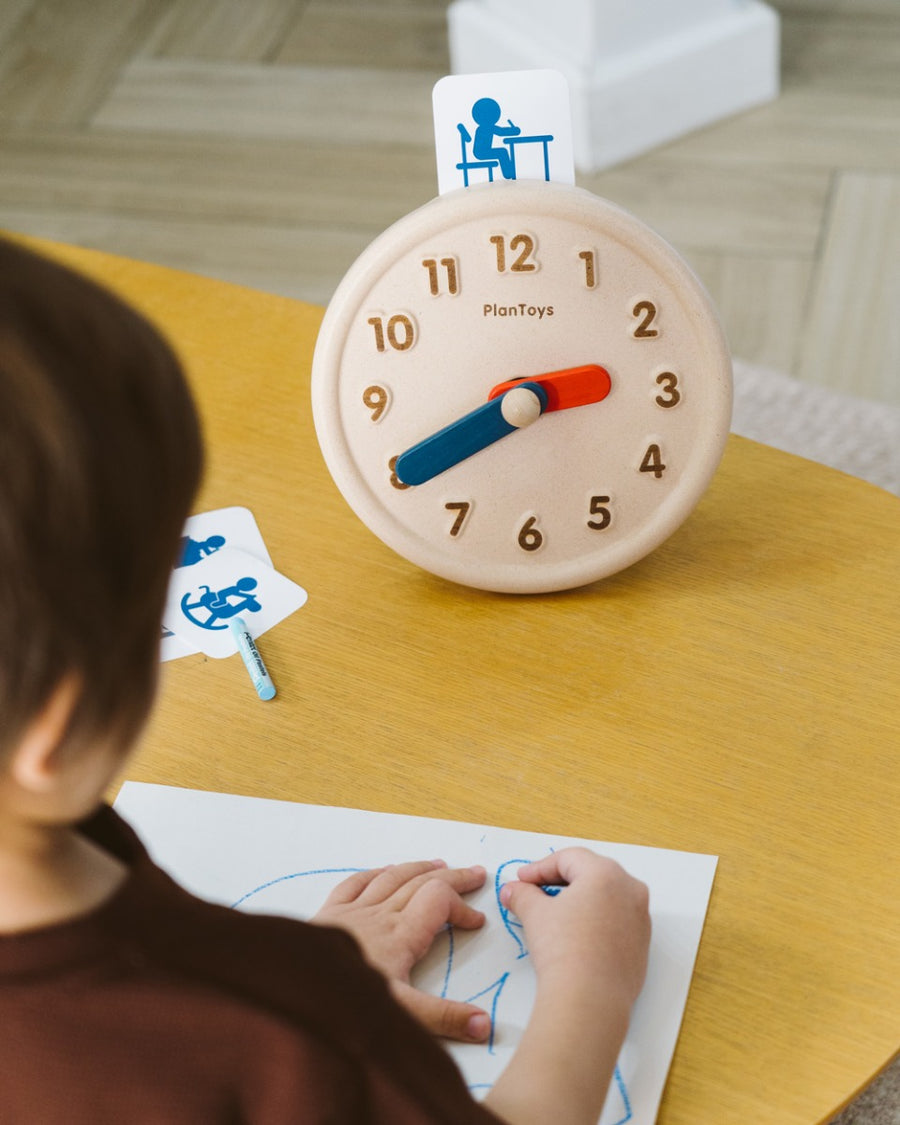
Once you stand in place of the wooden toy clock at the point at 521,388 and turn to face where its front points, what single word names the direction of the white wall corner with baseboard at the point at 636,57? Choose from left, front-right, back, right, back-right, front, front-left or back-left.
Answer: back

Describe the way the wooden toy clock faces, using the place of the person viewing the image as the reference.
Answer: facing the viewer

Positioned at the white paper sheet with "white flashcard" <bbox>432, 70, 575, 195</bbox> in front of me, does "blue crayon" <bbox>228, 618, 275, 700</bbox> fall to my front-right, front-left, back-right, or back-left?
front-left
